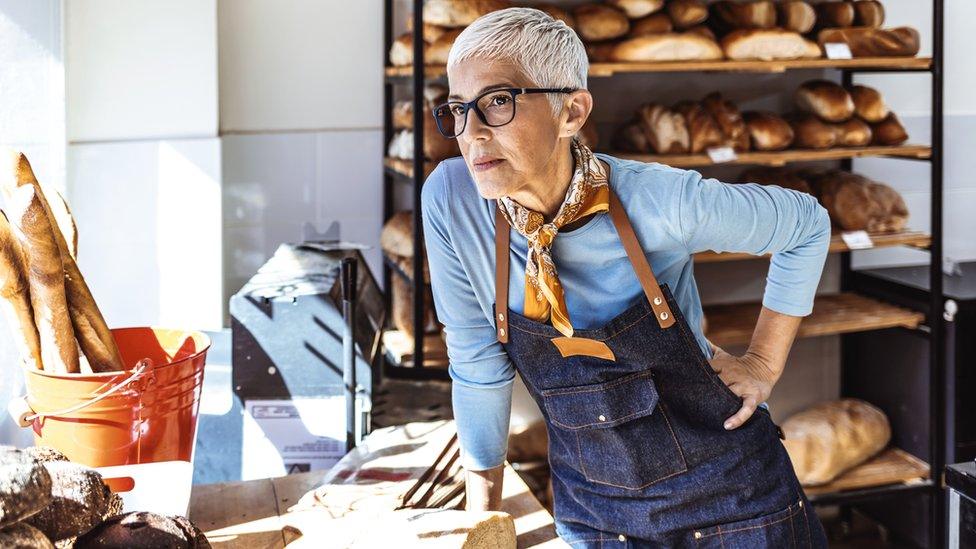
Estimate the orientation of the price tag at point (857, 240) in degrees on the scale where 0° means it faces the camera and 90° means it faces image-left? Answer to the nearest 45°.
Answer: approximately 0°

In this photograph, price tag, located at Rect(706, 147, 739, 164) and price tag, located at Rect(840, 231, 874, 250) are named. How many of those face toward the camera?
2

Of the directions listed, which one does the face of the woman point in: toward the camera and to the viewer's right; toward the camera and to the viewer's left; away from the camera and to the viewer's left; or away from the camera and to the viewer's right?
toward the camera and to the viewer's left

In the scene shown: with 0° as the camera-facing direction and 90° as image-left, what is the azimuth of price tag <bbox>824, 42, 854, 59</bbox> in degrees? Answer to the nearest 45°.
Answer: approximately 0°
